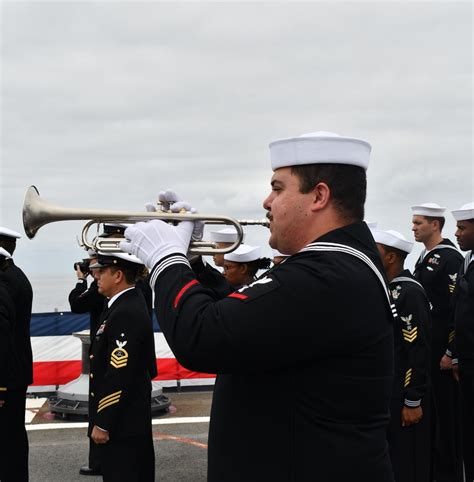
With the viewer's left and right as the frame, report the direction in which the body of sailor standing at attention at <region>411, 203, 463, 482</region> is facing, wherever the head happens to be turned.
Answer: facing the viewer and to the left of the viewer

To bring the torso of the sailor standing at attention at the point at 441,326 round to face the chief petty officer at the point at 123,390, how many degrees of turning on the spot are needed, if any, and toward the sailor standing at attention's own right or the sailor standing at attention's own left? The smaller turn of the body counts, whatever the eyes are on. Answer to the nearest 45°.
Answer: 0° — they already face them

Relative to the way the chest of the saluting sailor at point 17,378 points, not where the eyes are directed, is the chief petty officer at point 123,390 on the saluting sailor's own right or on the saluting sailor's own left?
on the saluting sailor's own left

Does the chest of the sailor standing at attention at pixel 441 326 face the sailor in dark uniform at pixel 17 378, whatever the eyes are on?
yes

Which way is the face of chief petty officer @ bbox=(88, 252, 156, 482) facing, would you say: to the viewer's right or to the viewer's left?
to the viewer's left

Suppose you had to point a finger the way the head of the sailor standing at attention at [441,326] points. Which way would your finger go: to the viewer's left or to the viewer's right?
to the viewer's left
